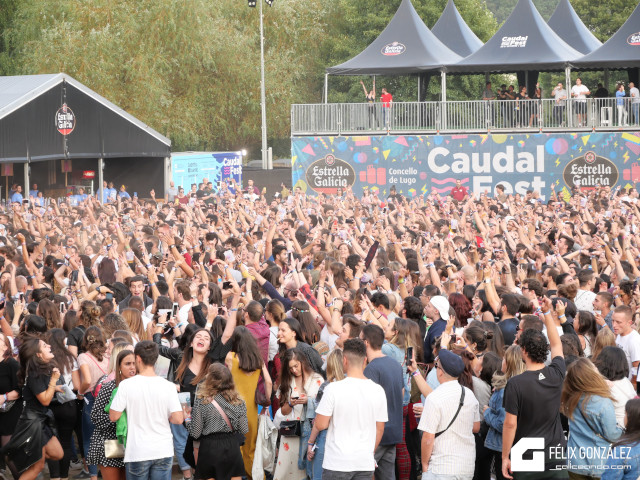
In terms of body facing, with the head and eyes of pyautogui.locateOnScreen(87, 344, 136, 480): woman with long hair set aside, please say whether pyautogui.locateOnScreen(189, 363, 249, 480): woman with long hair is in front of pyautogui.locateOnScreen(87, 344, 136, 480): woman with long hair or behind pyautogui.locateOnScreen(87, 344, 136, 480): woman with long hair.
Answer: in front

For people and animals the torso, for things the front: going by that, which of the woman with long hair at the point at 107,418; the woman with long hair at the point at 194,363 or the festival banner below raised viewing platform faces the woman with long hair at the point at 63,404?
the festival banner below raised viewing platform

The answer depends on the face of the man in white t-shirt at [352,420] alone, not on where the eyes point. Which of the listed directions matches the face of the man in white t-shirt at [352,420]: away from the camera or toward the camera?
away from the camera

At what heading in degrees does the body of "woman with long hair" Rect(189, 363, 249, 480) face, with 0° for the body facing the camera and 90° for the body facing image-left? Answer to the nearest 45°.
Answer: approximately 180°

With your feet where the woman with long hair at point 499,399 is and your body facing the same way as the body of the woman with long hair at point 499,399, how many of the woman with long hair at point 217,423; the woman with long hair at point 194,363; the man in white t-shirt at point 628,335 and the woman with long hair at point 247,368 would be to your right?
1

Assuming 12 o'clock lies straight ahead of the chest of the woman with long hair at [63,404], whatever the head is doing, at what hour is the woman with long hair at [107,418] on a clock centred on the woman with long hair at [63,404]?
the woman with long hair at [107,418] is roughly at 4 o'clock from the woman with long hair at [63,404].

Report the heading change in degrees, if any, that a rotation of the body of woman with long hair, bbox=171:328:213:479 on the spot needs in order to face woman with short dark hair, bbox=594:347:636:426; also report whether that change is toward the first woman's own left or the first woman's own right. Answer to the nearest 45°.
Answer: approximately 45° to the first woman's own left

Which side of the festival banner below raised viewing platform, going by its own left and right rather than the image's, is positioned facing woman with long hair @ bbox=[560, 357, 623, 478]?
front

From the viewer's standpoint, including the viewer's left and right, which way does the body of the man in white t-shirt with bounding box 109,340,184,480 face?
facing away from the viewer
